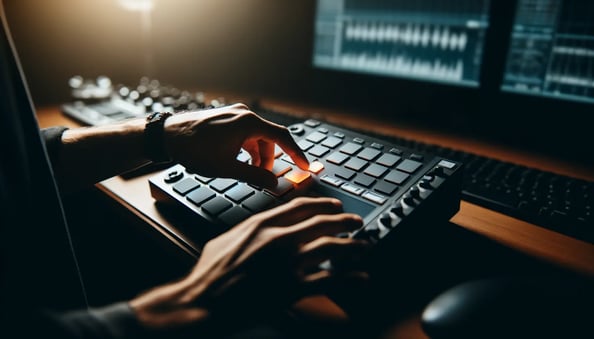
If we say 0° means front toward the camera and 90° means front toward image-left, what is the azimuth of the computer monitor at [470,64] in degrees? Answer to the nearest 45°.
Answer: approximately 45°

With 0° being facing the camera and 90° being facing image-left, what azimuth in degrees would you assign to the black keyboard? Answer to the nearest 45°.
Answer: approximately 45°

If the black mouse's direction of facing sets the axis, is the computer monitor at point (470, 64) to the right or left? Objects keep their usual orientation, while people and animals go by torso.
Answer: on its left

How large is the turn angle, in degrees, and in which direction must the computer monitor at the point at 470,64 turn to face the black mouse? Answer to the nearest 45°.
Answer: approximately 45° to its left
